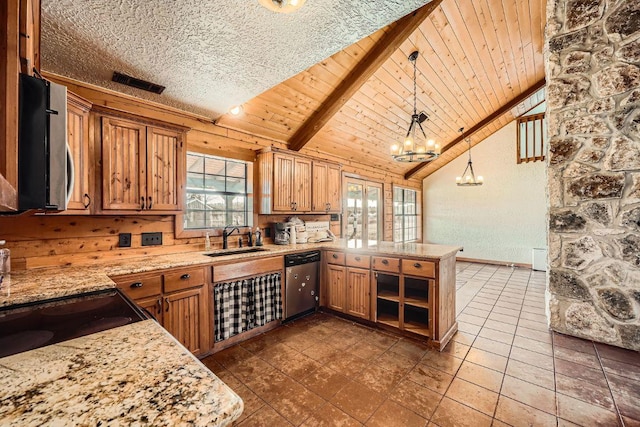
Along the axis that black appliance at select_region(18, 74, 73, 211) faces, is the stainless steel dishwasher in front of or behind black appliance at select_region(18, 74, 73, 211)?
in front

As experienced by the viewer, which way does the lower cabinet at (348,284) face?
facing the viewer and to the left of the viewer

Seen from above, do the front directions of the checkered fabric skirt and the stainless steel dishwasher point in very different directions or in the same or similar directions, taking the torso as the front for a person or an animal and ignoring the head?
same or similar directions

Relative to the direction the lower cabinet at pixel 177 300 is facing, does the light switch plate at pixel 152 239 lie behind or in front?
behind

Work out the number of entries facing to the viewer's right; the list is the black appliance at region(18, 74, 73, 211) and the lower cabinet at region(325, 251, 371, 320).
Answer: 1

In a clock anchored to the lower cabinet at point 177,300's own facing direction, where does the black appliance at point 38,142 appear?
The black appliance is roughly at 2 o'clock from the lower cabinet.

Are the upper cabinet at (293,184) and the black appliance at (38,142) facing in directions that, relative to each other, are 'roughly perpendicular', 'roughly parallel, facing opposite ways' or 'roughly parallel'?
roughly perpendicular

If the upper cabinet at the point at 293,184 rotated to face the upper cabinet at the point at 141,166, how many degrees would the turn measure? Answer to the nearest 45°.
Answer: approximately 90° to its right

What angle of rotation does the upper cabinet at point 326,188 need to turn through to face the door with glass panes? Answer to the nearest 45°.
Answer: approximately 90° to its left

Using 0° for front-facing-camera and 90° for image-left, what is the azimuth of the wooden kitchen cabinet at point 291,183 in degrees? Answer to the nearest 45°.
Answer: approximately 315°

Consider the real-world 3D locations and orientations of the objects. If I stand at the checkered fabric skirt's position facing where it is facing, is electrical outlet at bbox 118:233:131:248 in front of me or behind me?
behind

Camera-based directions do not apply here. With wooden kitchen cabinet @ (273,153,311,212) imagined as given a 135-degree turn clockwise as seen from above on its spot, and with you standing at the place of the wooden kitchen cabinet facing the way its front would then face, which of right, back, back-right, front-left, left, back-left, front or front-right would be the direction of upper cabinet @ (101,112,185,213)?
front-left

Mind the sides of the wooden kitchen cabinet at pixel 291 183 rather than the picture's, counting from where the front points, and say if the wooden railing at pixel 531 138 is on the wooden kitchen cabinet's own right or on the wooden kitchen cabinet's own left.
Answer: on the wooden kitchen cabinet's own left

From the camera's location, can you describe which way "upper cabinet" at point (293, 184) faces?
facing the viewer and to the right of the viewer
